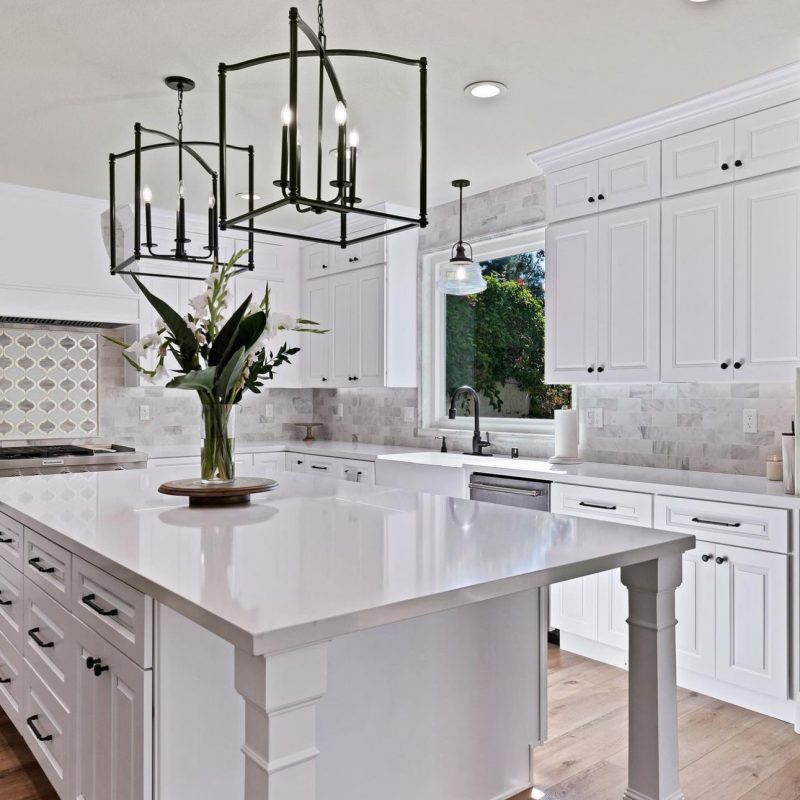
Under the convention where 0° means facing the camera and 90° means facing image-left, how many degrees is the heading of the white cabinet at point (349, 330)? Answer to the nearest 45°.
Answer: approximately 45°

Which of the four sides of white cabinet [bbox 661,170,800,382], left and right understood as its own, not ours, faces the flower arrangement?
front

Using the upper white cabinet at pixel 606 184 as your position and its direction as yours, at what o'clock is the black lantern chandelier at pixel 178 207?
The black lantern chandelier is roughly at 12 o'clock from the upper white cabinet.

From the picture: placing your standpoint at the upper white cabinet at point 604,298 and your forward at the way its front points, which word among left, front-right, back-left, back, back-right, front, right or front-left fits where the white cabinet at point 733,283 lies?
left

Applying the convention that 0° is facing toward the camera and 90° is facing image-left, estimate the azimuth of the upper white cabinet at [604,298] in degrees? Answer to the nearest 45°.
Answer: approximately 45°

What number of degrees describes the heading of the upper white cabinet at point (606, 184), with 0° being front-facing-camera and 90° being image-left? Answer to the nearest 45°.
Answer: approximately 45°

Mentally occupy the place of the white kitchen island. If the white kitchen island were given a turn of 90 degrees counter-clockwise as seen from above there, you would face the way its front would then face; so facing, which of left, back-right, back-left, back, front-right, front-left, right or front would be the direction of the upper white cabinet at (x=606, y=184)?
left

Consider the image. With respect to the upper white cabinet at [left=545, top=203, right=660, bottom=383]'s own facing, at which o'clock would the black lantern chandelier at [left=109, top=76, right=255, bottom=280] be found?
The black lantern chandelier is roughly at 12 o'clock from the upper white cabinet.

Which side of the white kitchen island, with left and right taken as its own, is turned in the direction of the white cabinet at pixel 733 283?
back

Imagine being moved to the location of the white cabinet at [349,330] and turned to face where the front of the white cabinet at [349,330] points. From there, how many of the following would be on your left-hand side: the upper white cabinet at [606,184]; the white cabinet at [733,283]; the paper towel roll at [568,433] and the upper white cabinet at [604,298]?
4

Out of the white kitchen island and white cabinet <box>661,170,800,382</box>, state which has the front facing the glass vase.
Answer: the white cabinet

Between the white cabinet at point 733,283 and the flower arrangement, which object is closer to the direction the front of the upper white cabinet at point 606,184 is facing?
the flower arrangement

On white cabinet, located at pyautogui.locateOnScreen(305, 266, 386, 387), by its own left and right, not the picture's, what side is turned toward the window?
left
